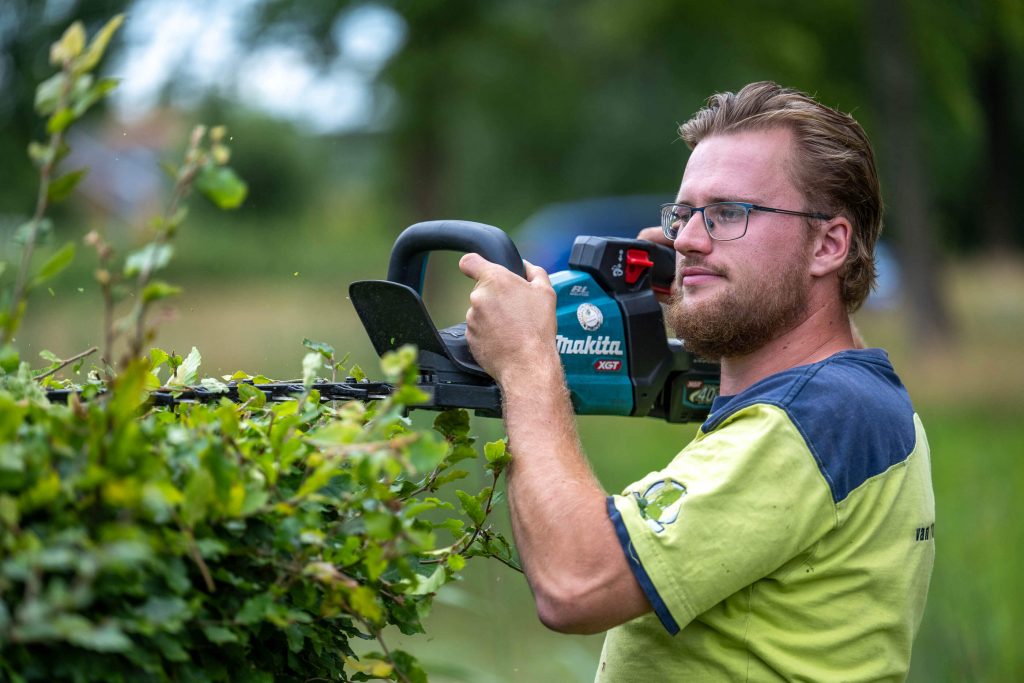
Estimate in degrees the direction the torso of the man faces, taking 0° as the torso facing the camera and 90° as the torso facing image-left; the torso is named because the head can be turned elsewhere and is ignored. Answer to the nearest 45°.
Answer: approximately 90°

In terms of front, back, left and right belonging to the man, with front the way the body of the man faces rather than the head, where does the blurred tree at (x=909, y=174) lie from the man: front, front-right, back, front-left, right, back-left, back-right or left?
right

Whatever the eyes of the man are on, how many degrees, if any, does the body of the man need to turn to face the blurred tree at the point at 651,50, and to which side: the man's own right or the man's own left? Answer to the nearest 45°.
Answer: approximately 90° to the man's own right

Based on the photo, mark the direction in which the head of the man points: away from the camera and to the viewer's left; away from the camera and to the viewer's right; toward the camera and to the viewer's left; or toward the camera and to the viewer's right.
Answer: toward the camera and to the viewer's left

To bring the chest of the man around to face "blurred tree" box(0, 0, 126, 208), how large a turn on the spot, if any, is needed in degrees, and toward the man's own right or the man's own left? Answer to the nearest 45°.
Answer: approximately 45° to the man's own right
